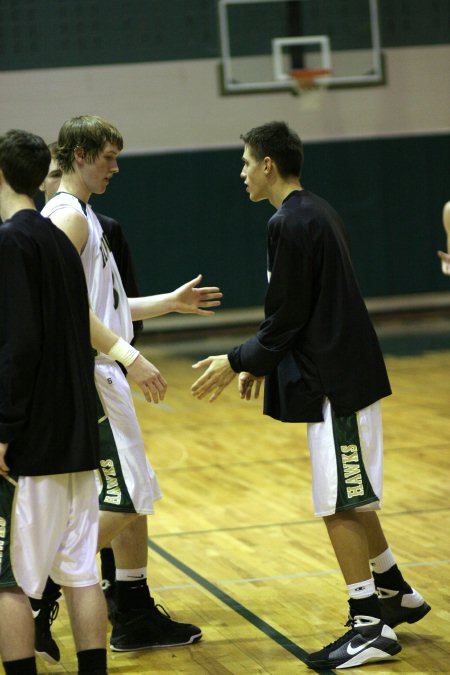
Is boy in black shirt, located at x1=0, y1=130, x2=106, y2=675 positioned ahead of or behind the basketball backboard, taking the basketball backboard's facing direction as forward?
ahead

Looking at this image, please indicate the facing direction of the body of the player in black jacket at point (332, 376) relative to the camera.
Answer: to the viewer's left

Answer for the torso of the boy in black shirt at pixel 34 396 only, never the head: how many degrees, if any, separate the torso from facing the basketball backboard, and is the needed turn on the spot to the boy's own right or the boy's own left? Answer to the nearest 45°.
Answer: approximately 45° to the boy's own right

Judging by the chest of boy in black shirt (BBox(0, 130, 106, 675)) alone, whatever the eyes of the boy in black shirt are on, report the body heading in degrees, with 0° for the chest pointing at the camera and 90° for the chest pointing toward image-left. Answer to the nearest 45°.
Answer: approximately 135°

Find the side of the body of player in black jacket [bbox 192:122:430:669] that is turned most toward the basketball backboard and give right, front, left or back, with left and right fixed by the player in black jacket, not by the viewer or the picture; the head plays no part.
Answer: right

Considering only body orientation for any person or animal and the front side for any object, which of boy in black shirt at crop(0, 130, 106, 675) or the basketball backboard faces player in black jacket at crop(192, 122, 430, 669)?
the basketball backboard

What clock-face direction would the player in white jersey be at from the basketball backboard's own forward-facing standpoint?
The player in white jersey is roughly at 12 o'clock from the basketball backboard.

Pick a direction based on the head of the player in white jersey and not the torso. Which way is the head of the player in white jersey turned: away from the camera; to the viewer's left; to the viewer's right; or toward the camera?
to the viewer's right

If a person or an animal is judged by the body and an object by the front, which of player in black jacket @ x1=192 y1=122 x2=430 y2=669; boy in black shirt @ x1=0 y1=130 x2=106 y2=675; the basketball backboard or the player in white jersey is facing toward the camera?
the basketball backboard

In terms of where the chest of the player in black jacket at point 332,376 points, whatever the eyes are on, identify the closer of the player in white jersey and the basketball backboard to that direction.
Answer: the player in white jersey

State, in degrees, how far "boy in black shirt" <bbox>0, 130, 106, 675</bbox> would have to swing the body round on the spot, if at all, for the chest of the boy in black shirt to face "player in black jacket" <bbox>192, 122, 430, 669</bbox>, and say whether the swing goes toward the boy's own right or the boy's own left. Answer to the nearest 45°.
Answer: approximately 90° to the boy's own right

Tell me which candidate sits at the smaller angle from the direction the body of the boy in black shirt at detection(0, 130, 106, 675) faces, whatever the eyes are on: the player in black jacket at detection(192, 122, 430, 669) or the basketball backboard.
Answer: the basketball backboard

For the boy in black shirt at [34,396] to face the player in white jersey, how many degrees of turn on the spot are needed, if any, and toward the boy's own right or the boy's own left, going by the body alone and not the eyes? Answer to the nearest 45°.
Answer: approximately 45° to the boy's own right

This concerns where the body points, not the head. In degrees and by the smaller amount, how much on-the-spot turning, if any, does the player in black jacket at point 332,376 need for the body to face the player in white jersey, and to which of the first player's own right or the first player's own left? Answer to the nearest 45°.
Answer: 0° — they already face them

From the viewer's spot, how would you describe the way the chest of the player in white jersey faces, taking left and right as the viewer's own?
facing to the right of the viewer
